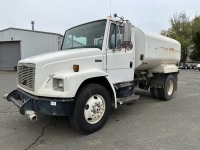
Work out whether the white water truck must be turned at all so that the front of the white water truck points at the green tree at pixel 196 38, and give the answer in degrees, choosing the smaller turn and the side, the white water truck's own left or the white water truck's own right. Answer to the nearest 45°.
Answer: approximately 180°

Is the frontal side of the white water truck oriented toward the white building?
no

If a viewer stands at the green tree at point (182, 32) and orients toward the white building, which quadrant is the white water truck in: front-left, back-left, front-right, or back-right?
front-left

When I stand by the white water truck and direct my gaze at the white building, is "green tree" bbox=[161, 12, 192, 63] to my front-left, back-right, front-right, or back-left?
front-right

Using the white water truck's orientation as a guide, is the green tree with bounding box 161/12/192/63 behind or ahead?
behind

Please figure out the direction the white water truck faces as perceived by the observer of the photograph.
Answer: facing the viewer and to the left of the viewer
